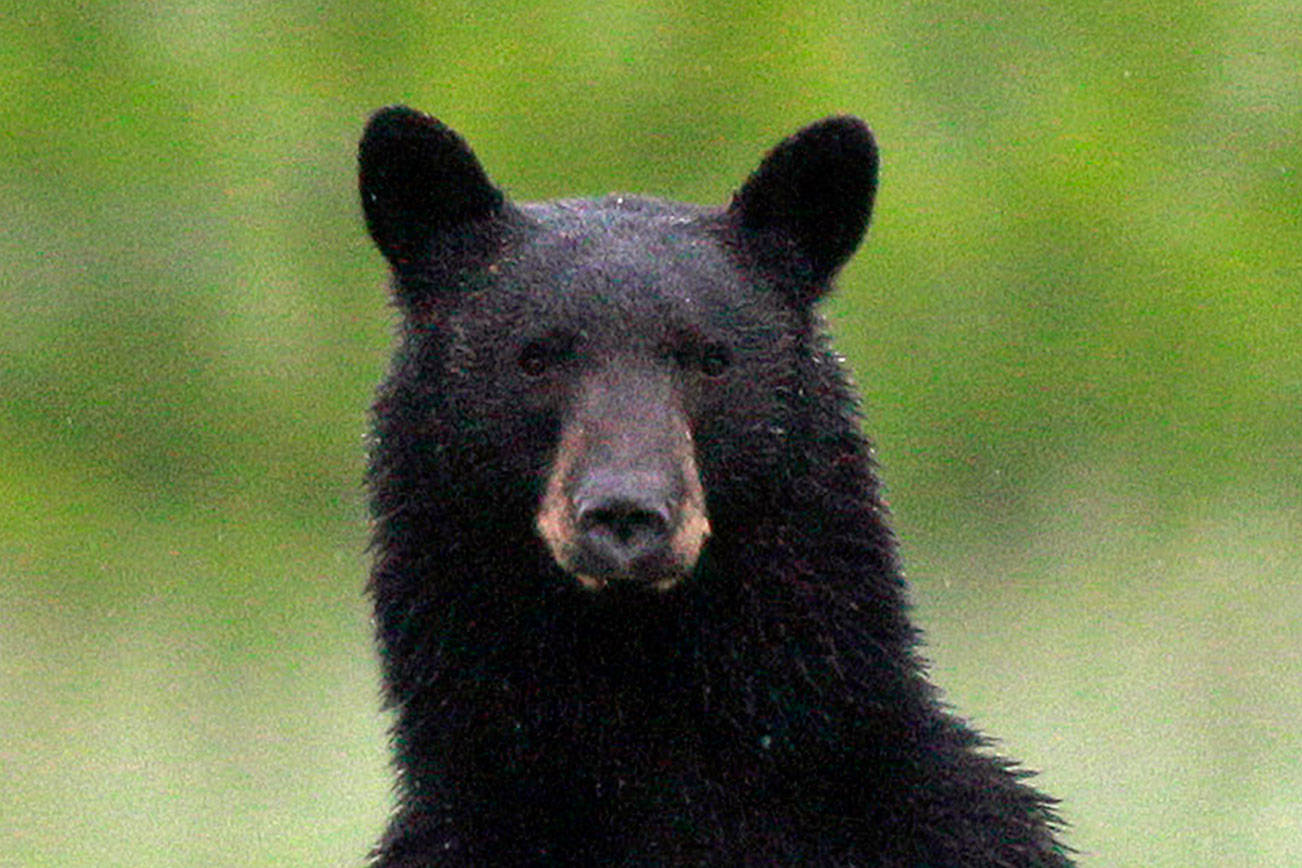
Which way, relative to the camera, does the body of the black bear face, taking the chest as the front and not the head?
toward the camera
